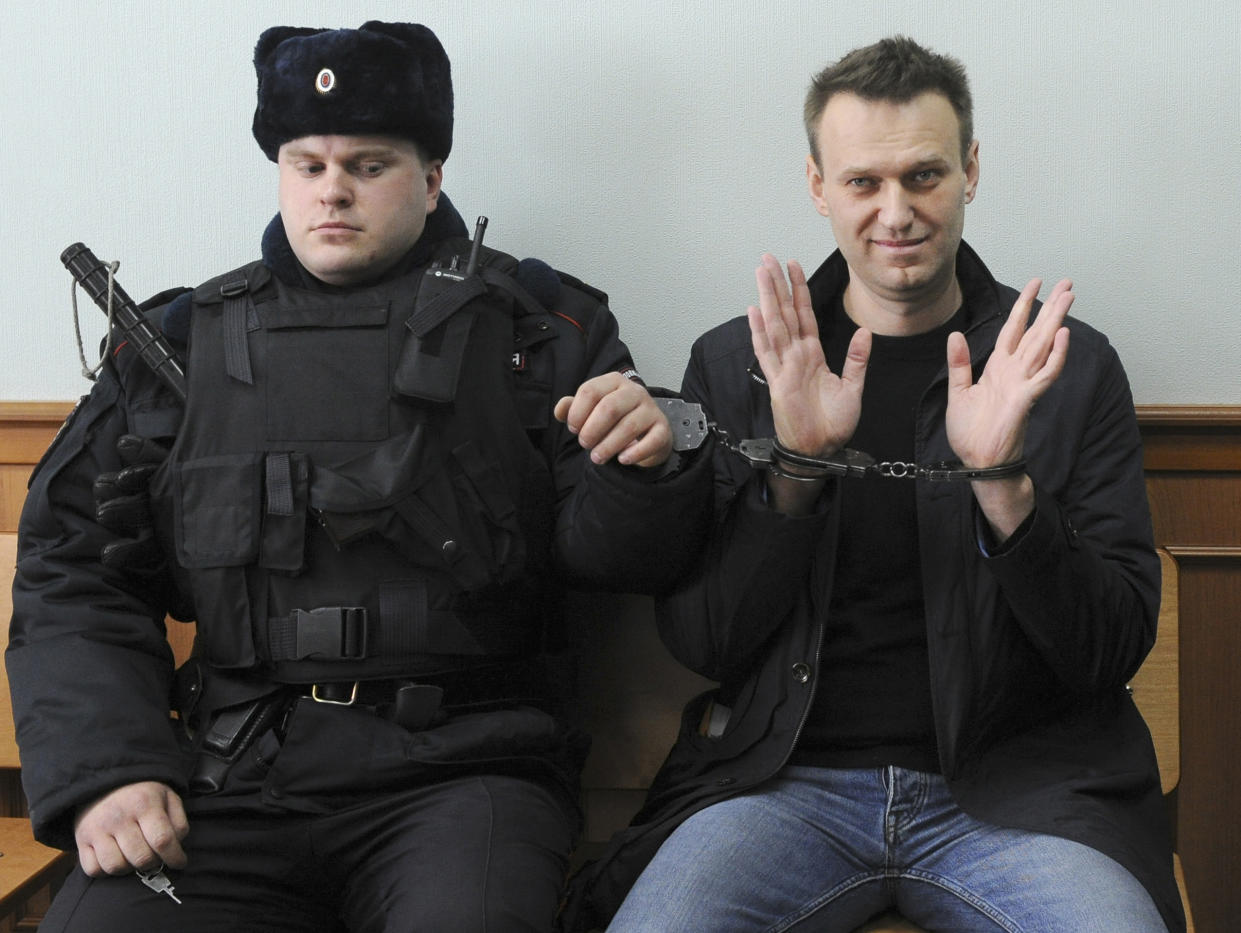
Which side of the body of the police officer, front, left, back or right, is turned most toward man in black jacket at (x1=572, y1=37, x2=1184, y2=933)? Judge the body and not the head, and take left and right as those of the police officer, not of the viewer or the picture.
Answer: left

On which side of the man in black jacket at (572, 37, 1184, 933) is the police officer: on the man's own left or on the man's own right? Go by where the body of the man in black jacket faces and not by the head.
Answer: on the man's own right

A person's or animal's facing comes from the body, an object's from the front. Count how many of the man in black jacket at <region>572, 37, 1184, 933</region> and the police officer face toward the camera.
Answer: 2

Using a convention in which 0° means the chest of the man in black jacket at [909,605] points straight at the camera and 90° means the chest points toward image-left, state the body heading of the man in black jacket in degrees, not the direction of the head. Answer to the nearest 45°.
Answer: approximately 0°
